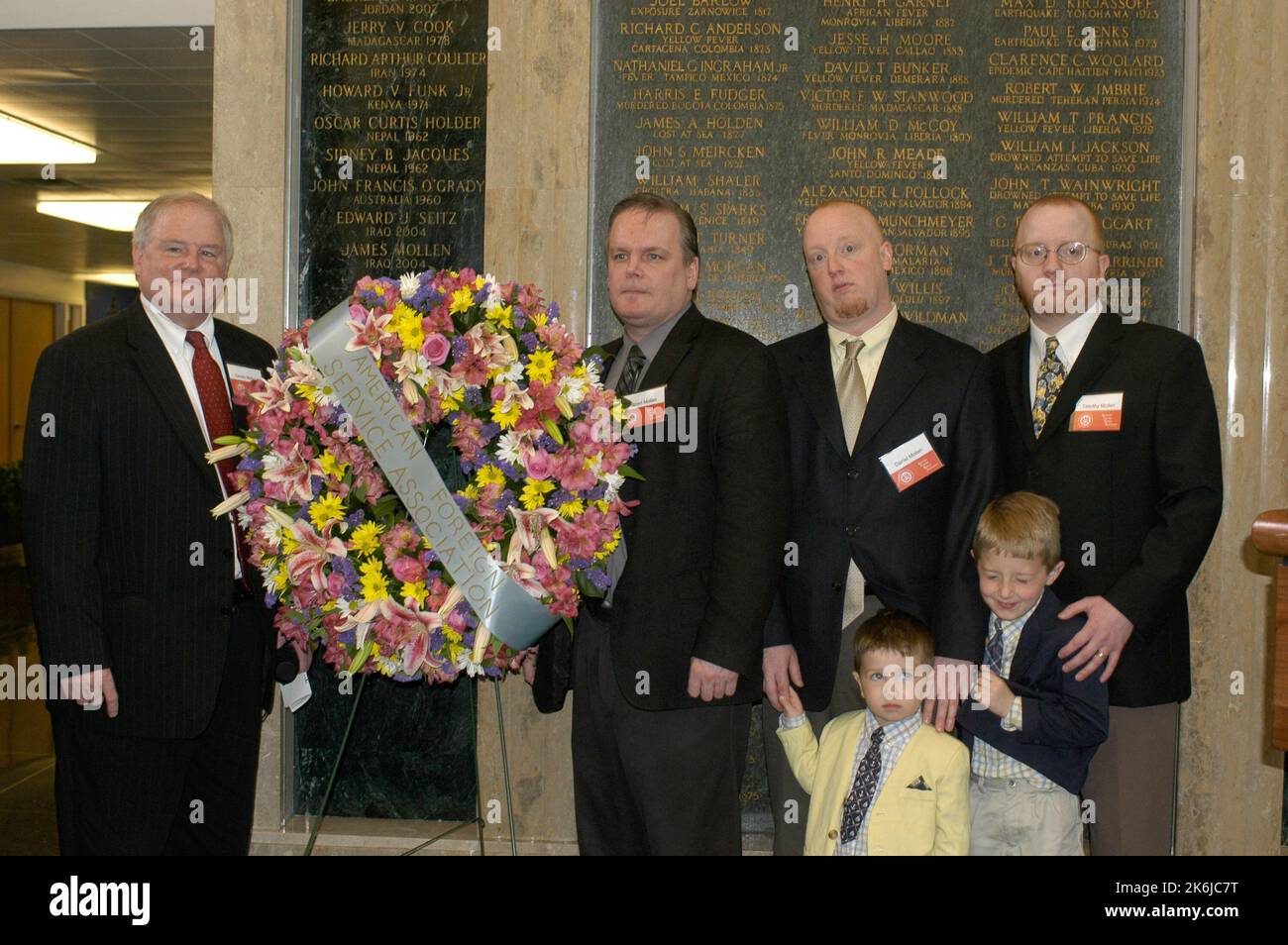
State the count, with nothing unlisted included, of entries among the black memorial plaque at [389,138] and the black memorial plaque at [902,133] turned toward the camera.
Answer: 2

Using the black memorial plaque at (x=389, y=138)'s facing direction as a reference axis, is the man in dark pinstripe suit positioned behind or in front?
in front

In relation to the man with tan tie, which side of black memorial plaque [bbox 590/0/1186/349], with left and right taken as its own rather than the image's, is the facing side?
front

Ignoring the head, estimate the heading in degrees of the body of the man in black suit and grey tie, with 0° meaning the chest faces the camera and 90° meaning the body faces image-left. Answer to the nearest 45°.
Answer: approximately 45°

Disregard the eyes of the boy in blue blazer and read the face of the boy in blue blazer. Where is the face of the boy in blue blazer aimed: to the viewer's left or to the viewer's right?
to the viewer's left

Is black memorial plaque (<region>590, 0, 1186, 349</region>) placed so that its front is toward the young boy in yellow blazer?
yes

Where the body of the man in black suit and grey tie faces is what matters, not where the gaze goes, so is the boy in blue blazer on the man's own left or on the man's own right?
on the man's own left

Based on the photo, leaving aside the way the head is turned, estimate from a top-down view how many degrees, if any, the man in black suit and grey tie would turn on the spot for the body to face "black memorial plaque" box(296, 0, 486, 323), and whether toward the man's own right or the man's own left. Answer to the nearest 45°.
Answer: approximately 90° to the man's own right
